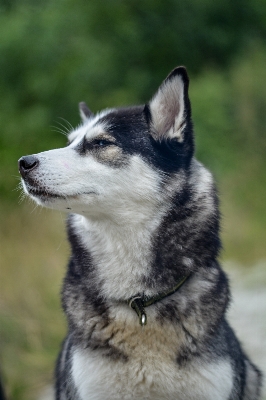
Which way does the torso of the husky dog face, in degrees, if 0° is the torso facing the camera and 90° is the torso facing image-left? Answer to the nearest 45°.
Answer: approximately 45°
